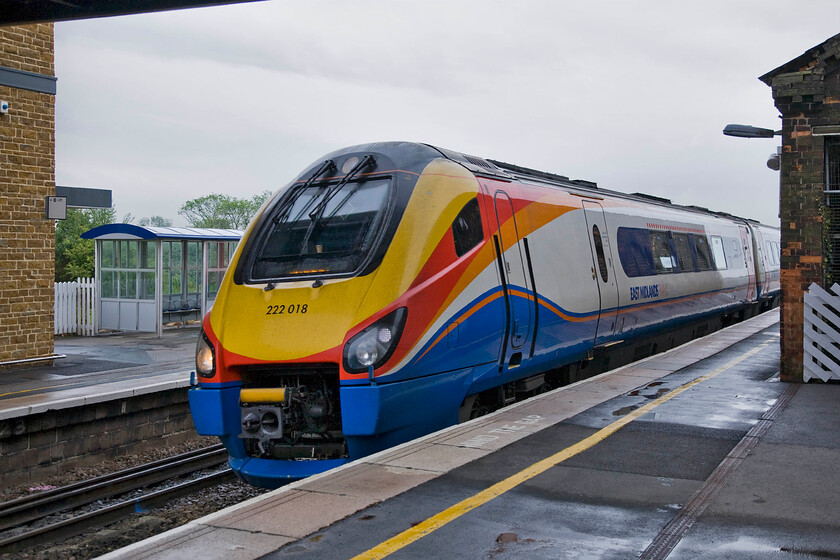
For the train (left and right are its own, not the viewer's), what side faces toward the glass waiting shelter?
right

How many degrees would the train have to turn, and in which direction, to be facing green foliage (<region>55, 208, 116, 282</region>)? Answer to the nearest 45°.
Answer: approximately 90° to its right

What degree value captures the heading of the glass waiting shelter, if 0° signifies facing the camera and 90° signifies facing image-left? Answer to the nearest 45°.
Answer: approximately 315°

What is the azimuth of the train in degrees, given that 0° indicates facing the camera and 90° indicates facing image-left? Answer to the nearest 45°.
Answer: approximately 45°

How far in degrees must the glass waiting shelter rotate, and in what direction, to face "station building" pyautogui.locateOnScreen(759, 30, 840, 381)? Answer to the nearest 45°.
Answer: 0° — it already faces it
